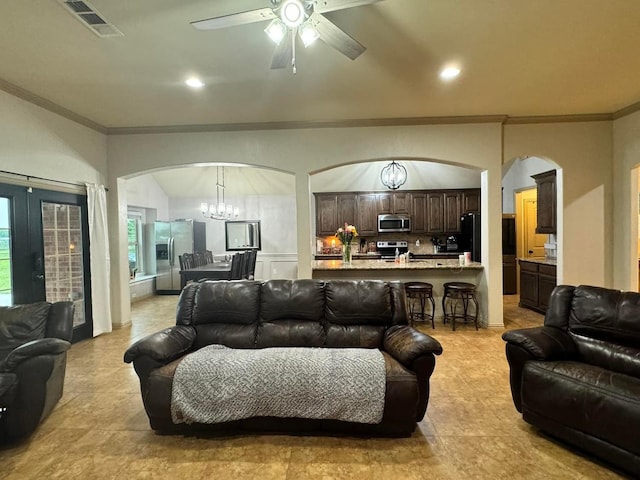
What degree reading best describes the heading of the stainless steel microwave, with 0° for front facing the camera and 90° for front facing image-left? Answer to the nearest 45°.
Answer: approximately 0°

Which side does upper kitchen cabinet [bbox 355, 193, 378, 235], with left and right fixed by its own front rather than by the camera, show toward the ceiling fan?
front

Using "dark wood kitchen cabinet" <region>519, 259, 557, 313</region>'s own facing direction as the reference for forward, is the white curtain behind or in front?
in front

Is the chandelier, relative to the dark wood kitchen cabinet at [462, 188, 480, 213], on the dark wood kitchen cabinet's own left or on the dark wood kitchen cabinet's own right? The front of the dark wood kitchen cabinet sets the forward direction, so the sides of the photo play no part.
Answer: on the dark wood kitchen cabinet's own right

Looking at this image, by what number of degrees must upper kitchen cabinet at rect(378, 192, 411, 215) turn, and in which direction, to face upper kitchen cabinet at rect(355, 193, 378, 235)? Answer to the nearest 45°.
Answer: approximately 90° to its right

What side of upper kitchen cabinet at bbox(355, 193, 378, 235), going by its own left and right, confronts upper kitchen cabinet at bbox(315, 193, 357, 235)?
right

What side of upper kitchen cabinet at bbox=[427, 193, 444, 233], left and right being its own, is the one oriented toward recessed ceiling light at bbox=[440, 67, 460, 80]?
front

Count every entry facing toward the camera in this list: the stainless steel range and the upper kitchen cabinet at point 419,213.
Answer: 2

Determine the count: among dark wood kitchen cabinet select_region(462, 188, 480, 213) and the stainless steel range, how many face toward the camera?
2

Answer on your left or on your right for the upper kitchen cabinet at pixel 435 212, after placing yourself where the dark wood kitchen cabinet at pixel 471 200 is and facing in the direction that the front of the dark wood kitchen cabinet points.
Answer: on your right
